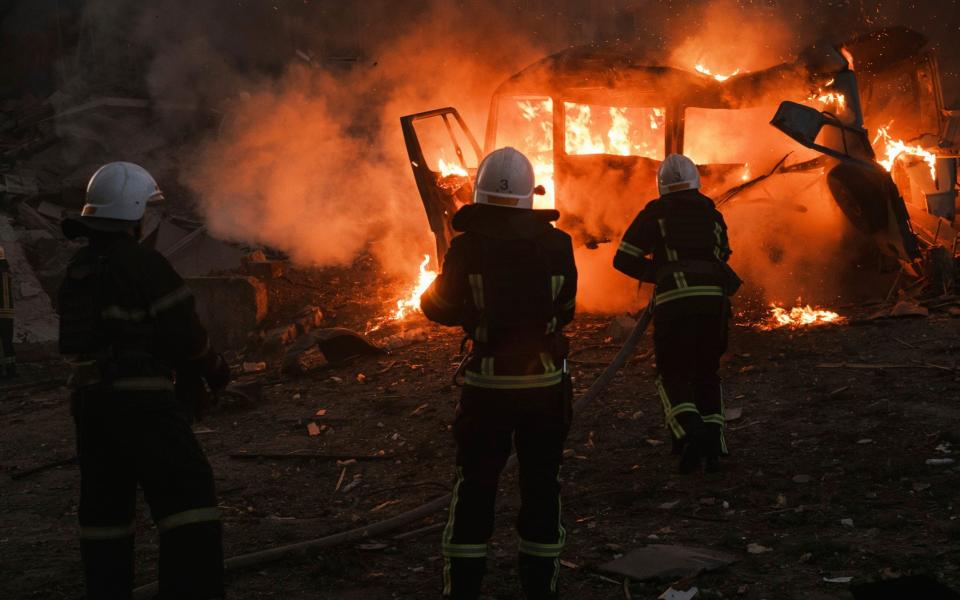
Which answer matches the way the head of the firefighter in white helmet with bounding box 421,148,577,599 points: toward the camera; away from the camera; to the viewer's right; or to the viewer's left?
away from the camera

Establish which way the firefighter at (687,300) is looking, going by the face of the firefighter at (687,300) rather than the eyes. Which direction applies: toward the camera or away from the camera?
away from the camera

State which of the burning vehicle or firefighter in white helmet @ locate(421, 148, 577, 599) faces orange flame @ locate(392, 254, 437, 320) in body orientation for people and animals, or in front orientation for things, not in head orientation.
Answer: the firefighter in white helmet

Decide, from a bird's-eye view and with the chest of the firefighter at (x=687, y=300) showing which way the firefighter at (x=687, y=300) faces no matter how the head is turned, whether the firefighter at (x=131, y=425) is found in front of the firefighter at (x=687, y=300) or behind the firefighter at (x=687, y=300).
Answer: behind

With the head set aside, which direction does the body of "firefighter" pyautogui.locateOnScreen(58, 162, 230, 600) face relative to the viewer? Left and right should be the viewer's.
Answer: facing away from the viewer and to the right of the viewer

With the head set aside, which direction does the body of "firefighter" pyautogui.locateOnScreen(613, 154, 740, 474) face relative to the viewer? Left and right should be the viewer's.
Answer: facing away from the viewer

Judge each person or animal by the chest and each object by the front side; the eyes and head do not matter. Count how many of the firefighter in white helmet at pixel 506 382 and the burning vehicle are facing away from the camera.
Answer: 1

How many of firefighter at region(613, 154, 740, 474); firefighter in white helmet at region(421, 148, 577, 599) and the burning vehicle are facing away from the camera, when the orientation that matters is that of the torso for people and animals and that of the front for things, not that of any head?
2

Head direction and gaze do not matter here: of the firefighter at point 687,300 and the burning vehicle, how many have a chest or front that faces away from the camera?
1

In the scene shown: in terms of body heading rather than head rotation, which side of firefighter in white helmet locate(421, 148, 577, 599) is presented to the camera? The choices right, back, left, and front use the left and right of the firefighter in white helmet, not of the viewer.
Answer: back
